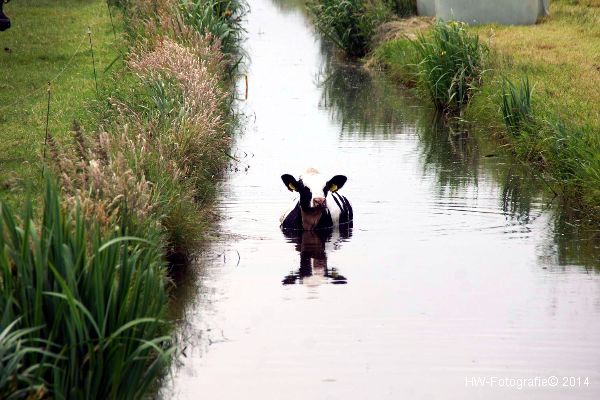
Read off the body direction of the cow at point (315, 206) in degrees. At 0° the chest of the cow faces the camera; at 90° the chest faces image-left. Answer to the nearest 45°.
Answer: approximately 0°

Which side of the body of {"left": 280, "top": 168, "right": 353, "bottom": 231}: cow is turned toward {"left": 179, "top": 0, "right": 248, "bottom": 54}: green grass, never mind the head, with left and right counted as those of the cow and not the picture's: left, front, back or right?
back

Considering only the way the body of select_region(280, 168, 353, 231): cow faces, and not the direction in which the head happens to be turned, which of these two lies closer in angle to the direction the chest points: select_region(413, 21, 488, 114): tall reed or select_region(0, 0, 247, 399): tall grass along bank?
the tall grass along bank

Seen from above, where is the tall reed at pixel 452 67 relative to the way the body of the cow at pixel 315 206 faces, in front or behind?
behind

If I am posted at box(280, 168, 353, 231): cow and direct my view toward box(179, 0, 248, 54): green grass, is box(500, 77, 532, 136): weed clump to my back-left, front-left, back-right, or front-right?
front-right

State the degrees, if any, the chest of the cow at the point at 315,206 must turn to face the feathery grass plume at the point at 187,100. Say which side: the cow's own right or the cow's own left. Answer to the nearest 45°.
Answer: approximately 135° to the cow's own right

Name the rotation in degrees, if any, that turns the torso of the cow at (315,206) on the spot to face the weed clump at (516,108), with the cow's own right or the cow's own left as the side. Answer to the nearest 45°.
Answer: approximately 135° to the cow's own left

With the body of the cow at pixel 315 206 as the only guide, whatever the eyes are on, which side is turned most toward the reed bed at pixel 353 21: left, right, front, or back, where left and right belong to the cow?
back

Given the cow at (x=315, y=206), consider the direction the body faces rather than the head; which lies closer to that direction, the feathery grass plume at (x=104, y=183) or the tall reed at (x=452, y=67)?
the feathery grass plume

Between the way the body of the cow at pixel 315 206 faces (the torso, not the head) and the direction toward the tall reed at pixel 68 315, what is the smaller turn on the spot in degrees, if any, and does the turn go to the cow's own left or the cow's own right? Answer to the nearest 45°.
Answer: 0° — it already faces it

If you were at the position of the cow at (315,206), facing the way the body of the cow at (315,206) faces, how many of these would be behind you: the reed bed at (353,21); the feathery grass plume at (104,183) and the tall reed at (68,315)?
1
